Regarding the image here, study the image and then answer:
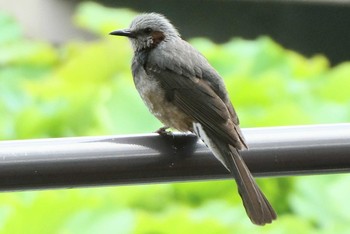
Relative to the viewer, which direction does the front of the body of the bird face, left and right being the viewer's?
facing to the left of the viewer
